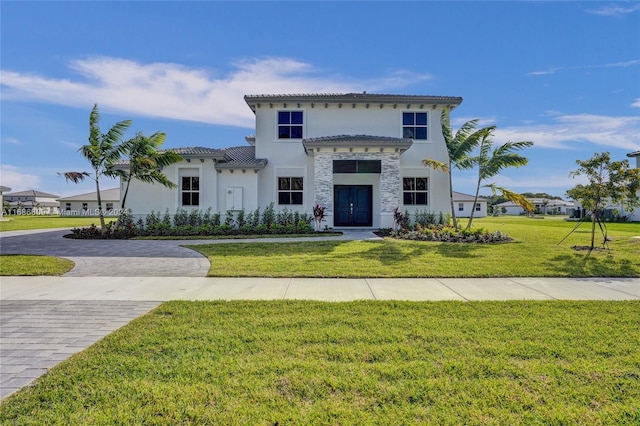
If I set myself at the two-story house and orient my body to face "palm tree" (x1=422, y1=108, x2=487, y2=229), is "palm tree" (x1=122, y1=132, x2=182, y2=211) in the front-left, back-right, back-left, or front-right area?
back-right

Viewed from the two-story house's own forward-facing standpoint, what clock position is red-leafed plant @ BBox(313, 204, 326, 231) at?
The red-leafed plant is roughly at 12 o'clock from the two-story house.

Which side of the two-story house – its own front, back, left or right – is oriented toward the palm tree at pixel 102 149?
right

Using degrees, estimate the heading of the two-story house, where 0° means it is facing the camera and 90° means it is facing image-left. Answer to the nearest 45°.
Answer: approximately 0°

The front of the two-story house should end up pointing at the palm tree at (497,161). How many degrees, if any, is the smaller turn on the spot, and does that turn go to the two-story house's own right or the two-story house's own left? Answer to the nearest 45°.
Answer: approximately 45° to the two-story house's own left

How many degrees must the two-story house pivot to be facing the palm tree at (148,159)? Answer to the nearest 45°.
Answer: approximately 90° to its right
